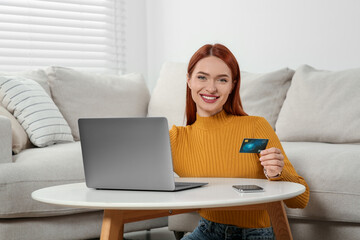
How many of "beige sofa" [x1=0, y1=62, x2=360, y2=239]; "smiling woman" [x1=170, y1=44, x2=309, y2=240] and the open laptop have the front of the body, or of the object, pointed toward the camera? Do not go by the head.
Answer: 2

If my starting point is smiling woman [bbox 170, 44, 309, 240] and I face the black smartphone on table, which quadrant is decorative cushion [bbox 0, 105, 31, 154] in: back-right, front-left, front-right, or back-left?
back-right

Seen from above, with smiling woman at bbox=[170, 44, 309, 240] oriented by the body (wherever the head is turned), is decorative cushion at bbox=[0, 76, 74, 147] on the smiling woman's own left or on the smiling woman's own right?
on the smiling woman's own right

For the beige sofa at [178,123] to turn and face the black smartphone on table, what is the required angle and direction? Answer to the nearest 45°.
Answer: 0° — it already faces it

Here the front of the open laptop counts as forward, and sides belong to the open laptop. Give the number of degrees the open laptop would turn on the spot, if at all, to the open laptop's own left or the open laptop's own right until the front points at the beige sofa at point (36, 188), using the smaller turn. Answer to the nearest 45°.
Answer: approximately 90° to the open laptop's own left

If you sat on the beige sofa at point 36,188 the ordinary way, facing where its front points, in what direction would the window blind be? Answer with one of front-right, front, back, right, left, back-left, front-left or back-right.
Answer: back

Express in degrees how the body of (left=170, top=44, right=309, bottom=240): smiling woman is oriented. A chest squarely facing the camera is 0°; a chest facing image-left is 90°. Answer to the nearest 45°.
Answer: approximately 0°

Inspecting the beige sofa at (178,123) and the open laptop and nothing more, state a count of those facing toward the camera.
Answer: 1

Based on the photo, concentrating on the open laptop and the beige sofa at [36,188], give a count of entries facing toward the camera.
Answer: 1

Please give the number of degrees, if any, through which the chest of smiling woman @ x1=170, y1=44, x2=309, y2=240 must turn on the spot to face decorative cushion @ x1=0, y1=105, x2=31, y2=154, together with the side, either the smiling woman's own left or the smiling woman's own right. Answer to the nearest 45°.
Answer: approximately 135° to the smiling woman's own right
